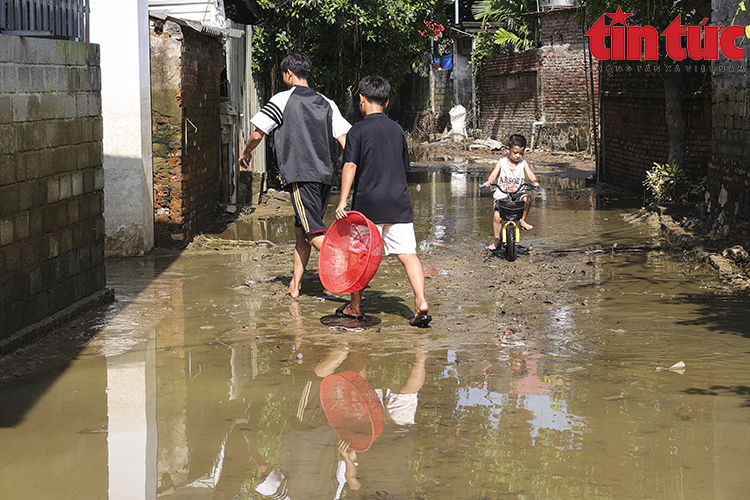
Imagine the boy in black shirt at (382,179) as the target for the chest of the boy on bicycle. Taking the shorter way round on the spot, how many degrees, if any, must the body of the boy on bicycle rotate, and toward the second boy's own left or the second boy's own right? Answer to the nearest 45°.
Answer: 0° — they already face them

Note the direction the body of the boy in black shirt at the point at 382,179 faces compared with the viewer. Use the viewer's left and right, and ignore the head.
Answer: facing away from the viewer and to the left of the viewer

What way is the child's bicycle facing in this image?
toward the camera

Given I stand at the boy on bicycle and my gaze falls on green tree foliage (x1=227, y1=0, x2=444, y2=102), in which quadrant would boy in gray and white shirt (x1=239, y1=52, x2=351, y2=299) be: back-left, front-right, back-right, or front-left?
back-left

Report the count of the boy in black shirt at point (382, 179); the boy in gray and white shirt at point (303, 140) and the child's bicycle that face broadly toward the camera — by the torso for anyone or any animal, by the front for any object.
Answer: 1

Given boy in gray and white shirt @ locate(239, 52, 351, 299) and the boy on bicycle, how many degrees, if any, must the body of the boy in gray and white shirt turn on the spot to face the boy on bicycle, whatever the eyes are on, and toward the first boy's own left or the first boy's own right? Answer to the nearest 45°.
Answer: approximately 45° to the first boy's own right

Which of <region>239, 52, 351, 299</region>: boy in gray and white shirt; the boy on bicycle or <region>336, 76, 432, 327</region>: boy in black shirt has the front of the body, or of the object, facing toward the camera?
the boy on bicycle

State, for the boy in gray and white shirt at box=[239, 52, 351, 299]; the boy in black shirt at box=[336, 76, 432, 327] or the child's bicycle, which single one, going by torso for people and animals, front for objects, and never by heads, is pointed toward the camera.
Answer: the child's bicycle

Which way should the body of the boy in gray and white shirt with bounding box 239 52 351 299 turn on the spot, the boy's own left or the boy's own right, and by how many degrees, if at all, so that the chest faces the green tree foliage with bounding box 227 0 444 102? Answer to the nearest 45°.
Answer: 0° — they already face it

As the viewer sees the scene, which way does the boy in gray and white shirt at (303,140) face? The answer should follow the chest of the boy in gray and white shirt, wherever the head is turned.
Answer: away from the camera
